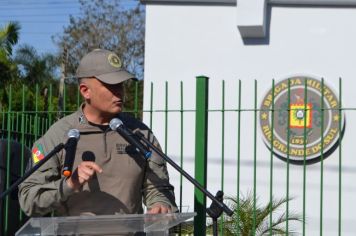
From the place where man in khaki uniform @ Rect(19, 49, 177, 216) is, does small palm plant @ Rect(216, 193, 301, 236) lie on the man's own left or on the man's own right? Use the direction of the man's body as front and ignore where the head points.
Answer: on the man's own left

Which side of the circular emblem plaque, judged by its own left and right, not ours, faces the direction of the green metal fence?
front

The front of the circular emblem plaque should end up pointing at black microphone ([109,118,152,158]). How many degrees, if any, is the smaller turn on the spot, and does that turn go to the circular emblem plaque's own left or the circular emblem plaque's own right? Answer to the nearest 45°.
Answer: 0° — it already faces it

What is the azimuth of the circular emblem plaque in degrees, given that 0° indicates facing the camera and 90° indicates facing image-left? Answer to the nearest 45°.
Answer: approximately 0°

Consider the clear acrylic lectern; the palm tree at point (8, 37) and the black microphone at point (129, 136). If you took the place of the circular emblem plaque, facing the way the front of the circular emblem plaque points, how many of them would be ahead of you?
2

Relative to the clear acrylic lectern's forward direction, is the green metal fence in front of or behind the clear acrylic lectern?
behind

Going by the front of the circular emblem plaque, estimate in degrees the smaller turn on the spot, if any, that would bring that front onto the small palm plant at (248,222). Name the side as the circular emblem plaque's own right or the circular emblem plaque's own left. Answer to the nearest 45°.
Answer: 0° — it already faces it
